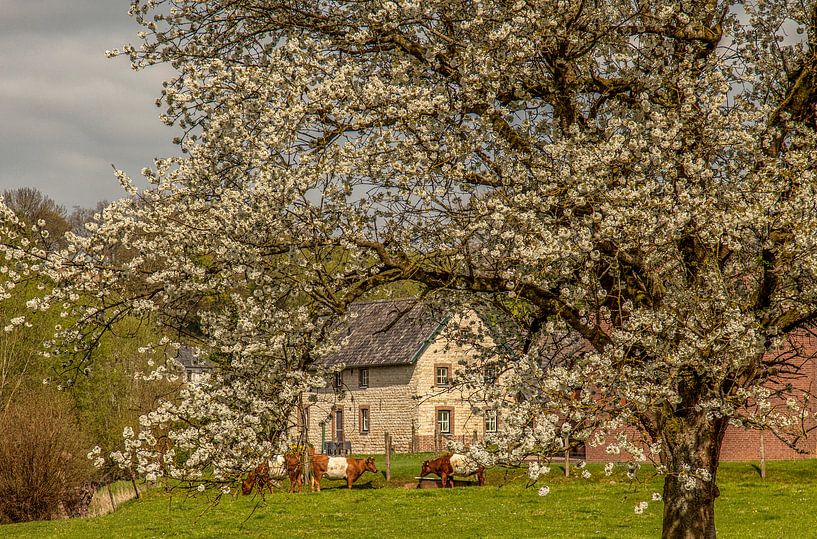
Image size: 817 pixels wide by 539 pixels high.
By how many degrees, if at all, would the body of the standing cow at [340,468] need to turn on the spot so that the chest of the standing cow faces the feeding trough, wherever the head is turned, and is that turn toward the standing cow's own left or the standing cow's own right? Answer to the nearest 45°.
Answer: approximately 45° to the standing cow's own right

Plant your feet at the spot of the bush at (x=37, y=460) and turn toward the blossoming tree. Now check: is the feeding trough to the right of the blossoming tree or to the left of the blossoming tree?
left

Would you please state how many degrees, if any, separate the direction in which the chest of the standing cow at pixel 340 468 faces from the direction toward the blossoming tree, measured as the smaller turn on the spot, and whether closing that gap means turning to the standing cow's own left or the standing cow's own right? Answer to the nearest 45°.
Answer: approximately 90° to the standing cow's own right

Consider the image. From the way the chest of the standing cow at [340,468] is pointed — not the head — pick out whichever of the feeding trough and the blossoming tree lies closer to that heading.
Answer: the feeding trough

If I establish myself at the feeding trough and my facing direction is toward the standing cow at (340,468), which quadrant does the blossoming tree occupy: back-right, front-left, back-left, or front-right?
back-left

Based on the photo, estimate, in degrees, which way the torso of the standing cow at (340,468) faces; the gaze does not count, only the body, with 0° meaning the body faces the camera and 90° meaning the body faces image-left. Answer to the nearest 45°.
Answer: approximately 270°
